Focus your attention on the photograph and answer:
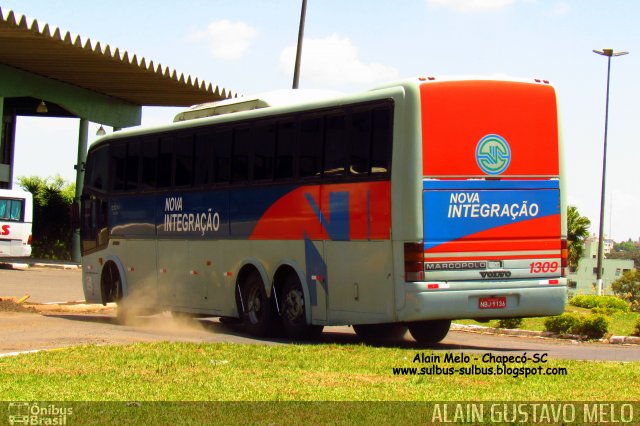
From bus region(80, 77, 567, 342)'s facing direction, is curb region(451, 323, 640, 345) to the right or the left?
on its right

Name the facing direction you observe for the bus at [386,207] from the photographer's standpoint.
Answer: facing away from the viewer and to the left of the viewer

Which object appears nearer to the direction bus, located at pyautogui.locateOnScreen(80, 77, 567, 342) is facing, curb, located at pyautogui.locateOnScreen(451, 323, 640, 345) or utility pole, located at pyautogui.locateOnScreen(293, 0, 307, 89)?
the utility pole

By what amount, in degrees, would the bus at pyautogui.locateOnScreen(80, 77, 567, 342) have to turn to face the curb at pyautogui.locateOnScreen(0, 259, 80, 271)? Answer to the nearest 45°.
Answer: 0° — it already faces it

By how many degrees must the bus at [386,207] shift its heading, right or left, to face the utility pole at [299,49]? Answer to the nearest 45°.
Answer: approximately 45° to its right
